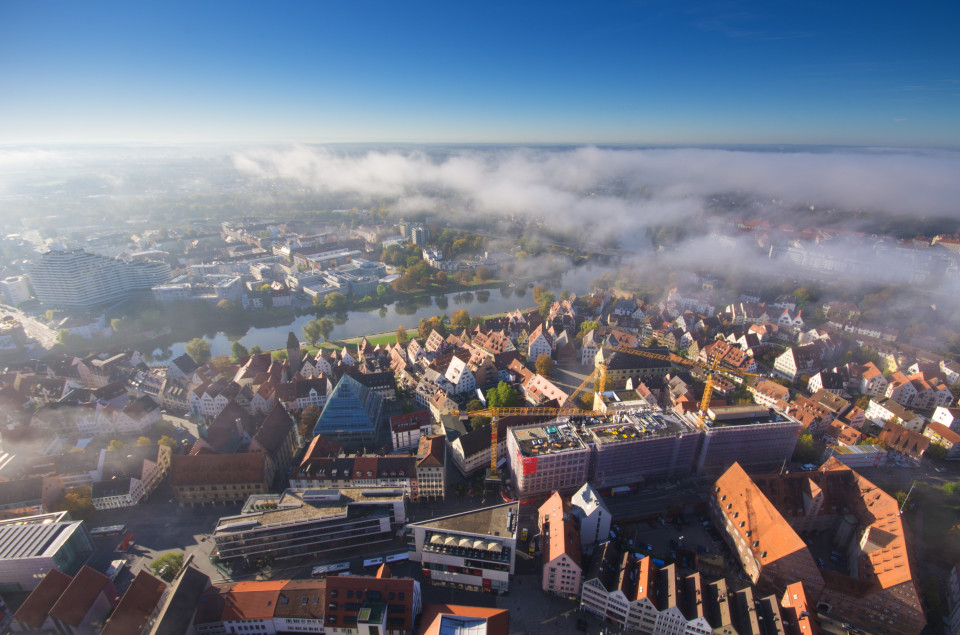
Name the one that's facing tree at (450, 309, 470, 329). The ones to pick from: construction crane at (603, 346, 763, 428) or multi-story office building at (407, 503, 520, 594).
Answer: the construction crane

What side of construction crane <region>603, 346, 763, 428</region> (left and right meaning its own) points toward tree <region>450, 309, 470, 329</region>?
front

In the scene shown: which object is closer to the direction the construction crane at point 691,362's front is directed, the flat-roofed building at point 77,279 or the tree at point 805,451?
the flat-roofed building

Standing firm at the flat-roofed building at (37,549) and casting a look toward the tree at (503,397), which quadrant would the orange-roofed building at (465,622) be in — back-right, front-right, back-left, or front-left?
front-right

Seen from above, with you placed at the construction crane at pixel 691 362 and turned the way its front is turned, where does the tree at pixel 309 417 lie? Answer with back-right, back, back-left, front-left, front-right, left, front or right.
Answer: front-left

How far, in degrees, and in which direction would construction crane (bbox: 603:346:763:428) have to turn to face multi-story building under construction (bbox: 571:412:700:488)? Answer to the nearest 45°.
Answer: approximately 90° to its left

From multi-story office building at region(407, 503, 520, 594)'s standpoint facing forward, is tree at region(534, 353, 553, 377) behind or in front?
behind

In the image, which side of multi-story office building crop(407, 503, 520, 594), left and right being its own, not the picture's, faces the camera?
front

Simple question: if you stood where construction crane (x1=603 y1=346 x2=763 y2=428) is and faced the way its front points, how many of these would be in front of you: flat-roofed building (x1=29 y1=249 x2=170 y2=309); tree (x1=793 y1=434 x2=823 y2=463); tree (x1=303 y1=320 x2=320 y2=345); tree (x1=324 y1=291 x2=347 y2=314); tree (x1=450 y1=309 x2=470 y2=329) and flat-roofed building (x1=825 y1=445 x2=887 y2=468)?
4

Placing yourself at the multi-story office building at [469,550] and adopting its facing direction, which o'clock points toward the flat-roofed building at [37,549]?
The flat-roofed building is roughly at 3 o'clock from the multi-story office building.

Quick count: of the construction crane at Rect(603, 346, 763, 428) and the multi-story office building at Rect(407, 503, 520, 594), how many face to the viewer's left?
1

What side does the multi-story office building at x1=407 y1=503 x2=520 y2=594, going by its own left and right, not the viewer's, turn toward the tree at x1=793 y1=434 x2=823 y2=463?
left

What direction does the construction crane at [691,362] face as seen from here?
to the viewer's left
